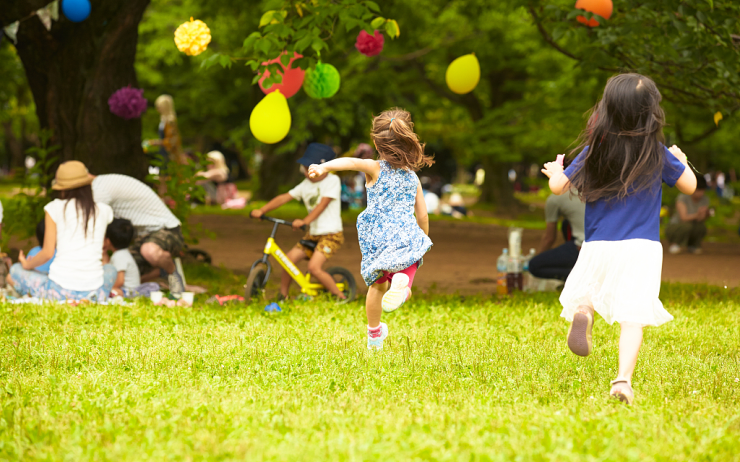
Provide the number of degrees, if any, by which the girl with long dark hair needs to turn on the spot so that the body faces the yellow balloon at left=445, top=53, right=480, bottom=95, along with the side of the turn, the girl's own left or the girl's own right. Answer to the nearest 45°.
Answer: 0° — they already face it

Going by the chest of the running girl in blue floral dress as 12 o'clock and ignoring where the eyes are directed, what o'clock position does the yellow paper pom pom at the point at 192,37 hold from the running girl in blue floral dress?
The yellow paper pom pom is roughly at 11 o'clock from the running girl in blue floral dress.

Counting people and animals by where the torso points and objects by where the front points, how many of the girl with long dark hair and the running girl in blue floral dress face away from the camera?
2

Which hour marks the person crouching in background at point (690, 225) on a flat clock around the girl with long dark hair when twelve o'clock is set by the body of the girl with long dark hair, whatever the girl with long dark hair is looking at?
The person crouching in background is roughly at 12 o'clock from the girl with long dark hair.

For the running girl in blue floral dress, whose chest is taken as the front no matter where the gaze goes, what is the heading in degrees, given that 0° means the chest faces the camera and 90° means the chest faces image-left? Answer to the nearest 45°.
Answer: approximately 180°

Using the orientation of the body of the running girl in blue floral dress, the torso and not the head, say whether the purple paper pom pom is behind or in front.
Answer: in front

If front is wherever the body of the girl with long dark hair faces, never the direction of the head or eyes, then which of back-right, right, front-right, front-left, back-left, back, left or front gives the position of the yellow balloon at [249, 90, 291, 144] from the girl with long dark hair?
front-left

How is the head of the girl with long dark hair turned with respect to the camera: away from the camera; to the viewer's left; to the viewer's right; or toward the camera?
away from the camera

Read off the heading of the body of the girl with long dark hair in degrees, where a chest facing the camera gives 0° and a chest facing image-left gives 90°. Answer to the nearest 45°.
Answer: approximately 180°

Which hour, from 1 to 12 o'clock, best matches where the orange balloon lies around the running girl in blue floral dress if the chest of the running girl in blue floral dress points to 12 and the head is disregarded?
The orange balloon is roughly at 1 o'clock from the running girl in blue floral dress.

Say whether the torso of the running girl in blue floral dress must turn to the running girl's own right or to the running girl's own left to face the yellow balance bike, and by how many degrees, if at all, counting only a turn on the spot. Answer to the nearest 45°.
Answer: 0° — they already face it
